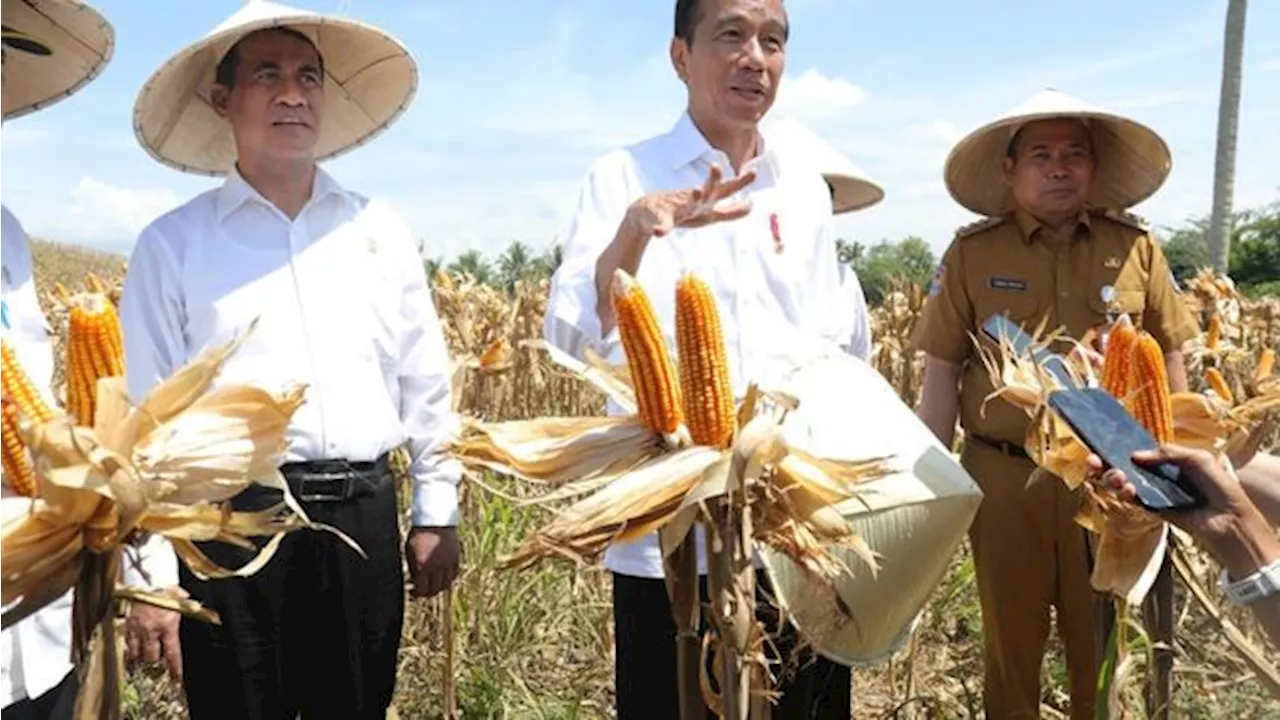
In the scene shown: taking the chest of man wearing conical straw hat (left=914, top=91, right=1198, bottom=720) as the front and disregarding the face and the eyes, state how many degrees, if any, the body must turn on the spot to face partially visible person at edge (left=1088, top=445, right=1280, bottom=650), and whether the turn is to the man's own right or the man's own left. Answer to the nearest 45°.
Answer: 0° — they already face them

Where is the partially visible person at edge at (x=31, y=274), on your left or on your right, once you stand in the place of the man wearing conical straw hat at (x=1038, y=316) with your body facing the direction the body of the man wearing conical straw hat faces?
on your right

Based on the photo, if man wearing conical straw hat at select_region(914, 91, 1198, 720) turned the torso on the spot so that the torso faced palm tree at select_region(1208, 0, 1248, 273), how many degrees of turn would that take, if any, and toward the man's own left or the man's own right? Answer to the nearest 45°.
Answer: approximately 180°

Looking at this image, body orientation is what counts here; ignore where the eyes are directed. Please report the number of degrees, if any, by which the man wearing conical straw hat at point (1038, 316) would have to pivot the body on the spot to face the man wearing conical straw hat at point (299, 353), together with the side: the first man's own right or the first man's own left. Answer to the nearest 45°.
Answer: approximately 45° to the first man's own right

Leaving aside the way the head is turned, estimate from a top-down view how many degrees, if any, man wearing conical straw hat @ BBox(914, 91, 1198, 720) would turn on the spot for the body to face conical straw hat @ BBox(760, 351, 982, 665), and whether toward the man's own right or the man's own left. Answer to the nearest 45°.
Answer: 0° — they already face it

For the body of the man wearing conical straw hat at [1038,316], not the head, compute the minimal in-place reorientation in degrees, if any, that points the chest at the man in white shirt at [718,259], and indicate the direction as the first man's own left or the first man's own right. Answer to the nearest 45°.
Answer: approximately 45° to the first man's own right

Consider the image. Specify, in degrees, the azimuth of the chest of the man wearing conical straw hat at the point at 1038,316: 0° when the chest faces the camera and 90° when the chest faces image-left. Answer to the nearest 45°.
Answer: approximately 0°
